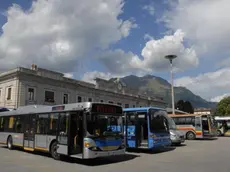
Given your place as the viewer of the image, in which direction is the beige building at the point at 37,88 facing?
facing the viewer and to the right of the viewer

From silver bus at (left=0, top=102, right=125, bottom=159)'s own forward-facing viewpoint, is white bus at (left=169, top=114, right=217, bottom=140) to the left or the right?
on its left

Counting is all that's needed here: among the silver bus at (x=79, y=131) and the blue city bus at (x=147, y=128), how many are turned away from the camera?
0

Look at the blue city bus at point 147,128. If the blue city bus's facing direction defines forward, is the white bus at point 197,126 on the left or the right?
on its left

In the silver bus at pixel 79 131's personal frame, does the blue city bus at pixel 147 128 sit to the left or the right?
on its left

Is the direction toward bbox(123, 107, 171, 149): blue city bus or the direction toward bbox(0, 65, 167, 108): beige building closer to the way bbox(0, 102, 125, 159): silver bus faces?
the blue city bus

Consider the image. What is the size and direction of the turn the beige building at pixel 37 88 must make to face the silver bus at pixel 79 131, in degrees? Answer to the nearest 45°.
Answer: approximately 45° to its right

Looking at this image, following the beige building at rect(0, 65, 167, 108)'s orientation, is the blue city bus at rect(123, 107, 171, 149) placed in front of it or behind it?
in front

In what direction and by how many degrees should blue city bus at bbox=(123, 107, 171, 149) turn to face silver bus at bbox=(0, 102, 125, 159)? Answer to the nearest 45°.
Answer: approximately 90° to its right

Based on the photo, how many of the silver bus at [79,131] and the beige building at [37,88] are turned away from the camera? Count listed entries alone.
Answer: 0

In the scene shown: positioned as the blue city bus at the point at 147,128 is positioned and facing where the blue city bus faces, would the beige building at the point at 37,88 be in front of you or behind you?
behind

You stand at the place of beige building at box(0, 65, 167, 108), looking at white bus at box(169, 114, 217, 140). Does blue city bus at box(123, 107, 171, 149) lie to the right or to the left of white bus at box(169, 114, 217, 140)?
right
